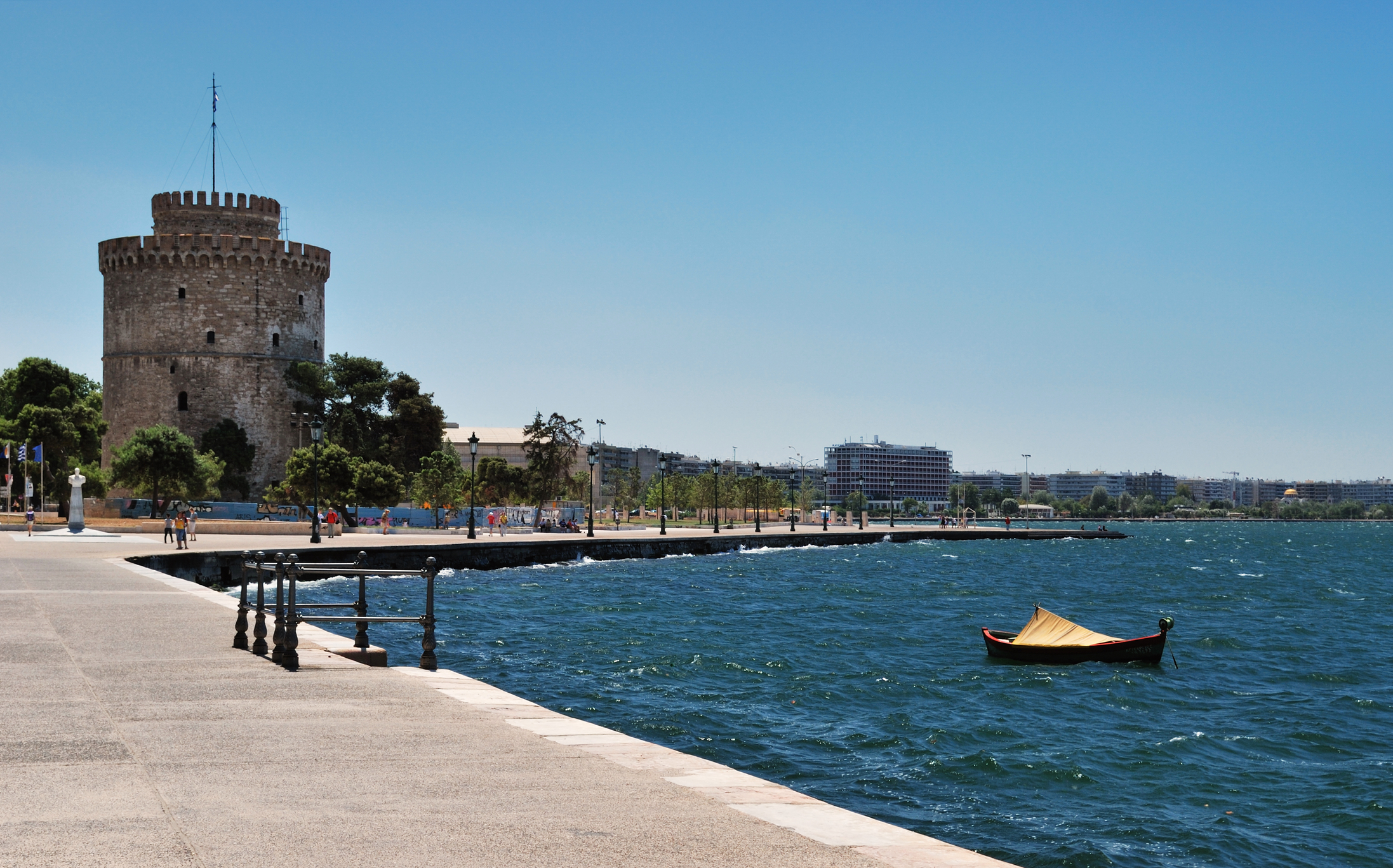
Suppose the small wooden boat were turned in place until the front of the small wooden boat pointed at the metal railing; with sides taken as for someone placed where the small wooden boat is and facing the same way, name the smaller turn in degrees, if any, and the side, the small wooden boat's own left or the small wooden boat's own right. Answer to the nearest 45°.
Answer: approximately 135° to the small wooden boat's own right

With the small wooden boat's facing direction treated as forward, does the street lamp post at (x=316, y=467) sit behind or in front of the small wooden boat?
behind

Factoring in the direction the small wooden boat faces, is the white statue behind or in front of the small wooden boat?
behind

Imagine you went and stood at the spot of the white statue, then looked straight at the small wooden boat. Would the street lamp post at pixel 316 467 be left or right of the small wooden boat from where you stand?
left

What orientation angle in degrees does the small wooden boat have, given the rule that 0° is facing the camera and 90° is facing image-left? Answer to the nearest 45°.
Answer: approximately 270°
